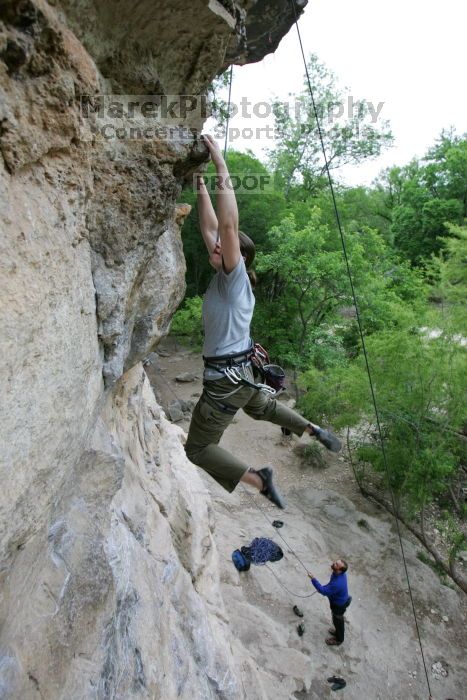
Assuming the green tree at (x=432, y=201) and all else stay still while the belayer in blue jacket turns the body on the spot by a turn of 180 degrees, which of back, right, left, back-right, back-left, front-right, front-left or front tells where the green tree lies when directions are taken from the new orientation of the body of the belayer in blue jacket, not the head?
left

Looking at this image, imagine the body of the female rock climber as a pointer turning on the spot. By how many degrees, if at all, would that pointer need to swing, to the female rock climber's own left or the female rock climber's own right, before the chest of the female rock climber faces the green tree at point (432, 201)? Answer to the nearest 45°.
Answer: approximately 90° to the female rock climber's own right

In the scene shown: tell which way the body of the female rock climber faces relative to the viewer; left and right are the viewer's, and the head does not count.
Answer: facing to the left of the viewer

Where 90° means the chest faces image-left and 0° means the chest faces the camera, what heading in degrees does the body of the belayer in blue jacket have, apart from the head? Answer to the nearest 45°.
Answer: approximately 90°

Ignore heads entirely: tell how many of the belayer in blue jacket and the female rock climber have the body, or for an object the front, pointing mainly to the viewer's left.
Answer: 2
